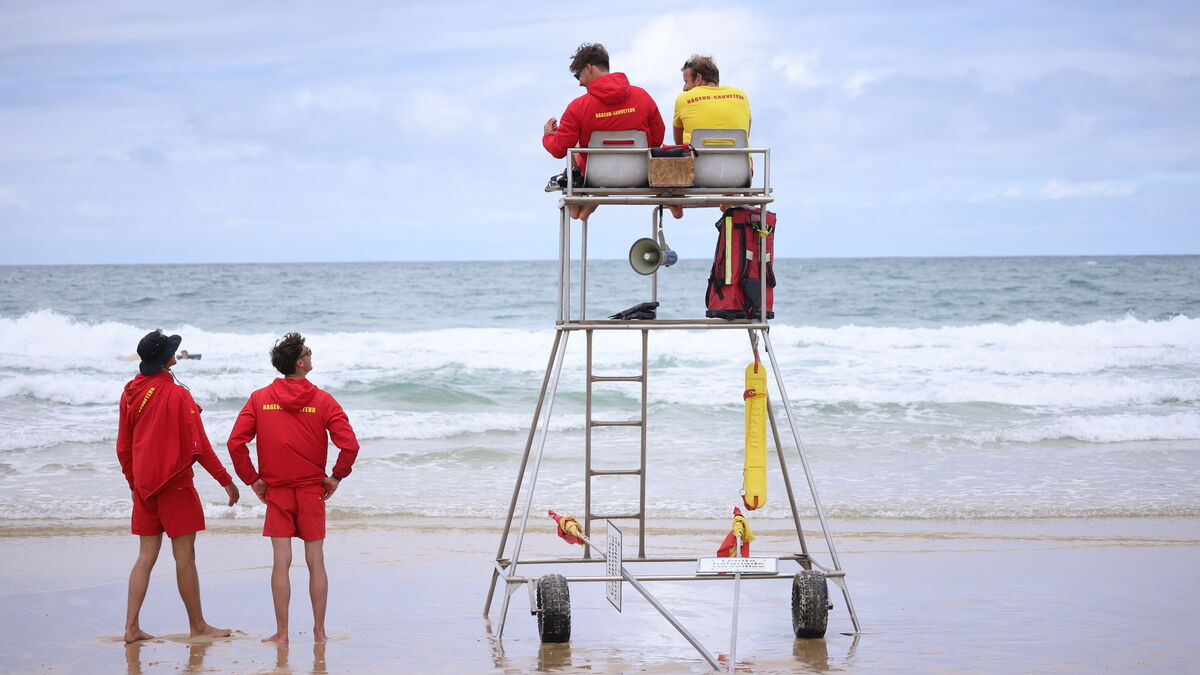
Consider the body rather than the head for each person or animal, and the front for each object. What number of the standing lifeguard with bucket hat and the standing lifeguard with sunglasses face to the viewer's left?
0

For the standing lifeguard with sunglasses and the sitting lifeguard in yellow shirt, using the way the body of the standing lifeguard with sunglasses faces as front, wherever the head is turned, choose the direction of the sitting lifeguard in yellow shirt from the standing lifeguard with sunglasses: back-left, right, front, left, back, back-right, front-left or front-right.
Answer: right

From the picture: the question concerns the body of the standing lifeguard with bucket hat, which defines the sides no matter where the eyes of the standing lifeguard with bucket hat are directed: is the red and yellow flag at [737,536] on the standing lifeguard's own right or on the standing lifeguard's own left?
on the standing lifeguard's own right

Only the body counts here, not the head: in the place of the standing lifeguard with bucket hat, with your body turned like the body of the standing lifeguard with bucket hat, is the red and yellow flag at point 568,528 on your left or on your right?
on your right

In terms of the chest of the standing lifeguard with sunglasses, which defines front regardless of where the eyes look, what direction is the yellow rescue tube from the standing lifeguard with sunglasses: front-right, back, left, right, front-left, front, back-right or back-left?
right

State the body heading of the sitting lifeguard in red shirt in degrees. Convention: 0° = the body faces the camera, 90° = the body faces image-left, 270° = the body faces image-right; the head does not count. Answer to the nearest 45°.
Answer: approximately 135°

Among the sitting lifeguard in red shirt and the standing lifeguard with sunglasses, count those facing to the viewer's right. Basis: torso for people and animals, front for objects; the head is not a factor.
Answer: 0

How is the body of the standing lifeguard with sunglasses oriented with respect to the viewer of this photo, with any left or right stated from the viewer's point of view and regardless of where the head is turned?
facing away from the viewer

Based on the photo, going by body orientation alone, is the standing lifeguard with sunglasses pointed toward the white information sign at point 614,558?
no

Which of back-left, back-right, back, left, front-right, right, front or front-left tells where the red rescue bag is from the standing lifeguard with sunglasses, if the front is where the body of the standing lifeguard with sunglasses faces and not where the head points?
right

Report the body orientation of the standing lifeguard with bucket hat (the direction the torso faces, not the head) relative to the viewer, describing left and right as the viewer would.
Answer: facing away from the viewer and to the right of the viewer

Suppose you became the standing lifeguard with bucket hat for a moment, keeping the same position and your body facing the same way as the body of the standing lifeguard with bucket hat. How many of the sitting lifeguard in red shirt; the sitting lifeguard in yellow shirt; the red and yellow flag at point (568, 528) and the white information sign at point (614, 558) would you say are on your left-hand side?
0

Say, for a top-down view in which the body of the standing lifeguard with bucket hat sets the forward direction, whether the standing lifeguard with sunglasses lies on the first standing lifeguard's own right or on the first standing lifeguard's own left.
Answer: on the first standing lifeguard's own right
